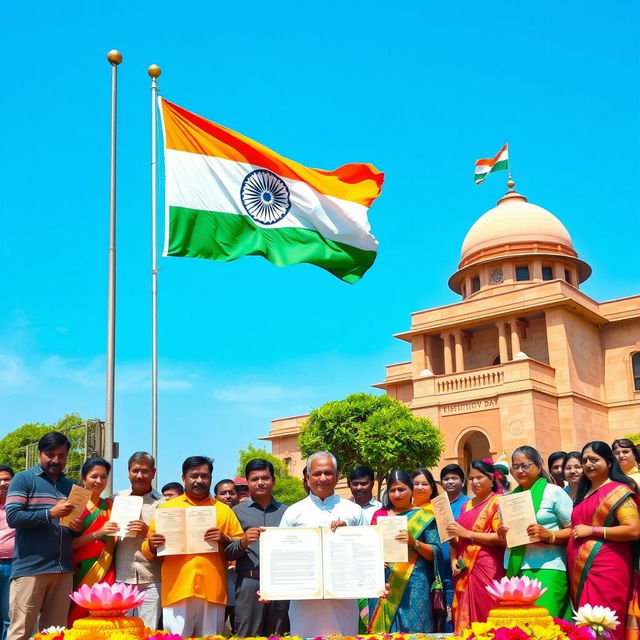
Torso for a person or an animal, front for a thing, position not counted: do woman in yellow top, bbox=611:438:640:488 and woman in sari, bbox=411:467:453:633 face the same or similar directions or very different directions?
same or similar directions

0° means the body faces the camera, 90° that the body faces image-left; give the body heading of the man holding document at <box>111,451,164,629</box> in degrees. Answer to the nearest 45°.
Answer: approximately 0°

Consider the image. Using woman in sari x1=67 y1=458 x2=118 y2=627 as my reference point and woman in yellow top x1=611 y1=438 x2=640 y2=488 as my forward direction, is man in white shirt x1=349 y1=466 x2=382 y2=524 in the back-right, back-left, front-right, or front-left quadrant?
front-left

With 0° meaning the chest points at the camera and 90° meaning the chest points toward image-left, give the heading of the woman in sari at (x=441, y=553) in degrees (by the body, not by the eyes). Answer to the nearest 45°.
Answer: approximately 45°

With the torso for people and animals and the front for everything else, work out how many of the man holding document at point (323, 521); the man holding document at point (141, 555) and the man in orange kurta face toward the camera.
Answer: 3

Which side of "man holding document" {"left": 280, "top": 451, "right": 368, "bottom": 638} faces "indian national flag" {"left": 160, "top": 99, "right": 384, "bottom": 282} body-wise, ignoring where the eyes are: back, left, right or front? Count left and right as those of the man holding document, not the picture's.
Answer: back

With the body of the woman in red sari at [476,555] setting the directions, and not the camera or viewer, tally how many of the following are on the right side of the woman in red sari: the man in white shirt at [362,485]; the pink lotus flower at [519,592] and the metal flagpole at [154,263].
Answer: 2

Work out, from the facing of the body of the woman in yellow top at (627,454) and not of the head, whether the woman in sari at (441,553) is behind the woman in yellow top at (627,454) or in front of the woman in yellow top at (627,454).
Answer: in front

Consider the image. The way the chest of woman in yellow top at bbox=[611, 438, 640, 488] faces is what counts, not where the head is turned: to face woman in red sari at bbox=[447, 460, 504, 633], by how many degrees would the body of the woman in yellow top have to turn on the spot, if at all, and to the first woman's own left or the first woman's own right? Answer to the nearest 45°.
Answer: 0° — they already face them

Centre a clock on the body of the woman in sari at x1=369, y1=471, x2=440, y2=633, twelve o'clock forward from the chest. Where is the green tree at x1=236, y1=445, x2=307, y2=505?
The green tree is roughly at 4 o'clock from the woman in sari.

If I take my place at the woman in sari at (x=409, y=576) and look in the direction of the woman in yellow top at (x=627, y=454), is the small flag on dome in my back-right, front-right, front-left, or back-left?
front-left

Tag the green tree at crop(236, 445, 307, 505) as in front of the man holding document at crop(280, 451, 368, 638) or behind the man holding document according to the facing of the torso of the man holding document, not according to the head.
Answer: behind

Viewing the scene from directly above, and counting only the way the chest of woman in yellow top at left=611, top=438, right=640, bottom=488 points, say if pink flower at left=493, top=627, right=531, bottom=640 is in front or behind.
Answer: in front
